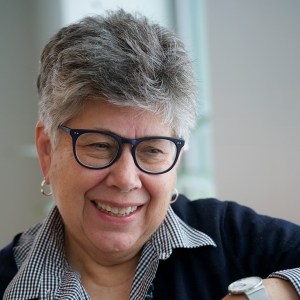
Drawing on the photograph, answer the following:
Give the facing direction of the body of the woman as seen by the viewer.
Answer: toward the camera
